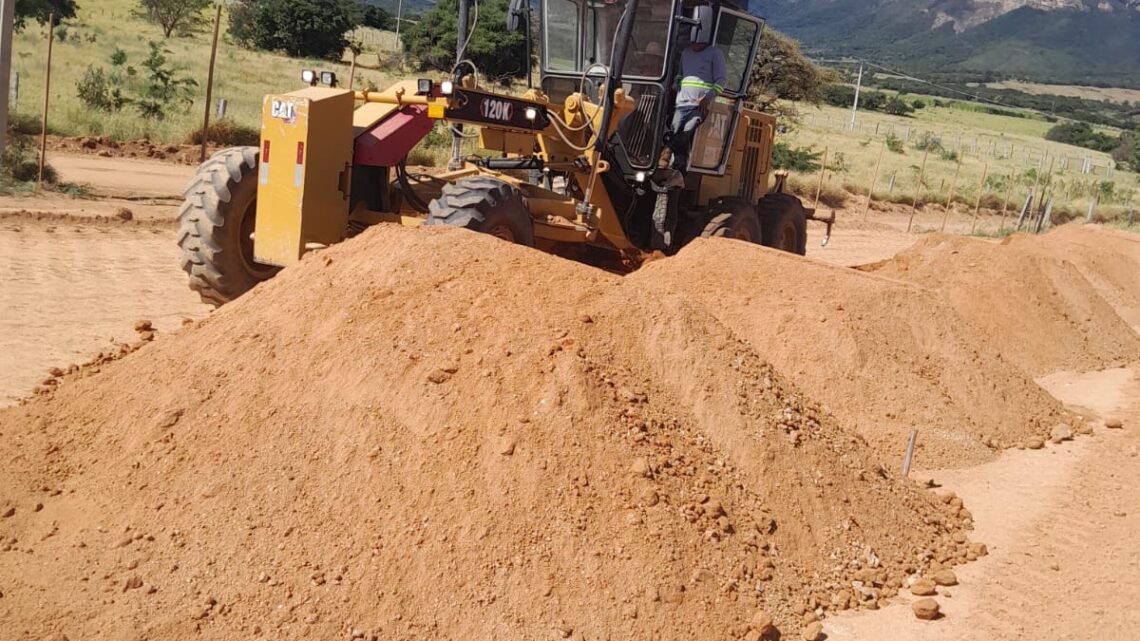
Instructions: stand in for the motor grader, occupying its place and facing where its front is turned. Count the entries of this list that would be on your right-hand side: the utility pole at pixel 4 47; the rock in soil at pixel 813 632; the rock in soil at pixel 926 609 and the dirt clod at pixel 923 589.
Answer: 1

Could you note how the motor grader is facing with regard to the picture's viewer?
facing the viewer and to the left of the viewer

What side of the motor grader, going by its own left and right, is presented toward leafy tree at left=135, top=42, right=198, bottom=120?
right

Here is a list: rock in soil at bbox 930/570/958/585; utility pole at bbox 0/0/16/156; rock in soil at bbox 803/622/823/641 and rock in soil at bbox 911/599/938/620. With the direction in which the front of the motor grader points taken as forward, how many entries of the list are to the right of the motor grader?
1

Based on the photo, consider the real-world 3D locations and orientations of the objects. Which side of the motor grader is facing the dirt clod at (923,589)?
left

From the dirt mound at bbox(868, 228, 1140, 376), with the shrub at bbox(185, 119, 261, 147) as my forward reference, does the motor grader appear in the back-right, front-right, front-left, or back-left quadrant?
front-left

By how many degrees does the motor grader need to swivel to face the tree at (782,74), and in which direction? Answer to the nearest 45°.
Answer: approximately 135° to its right

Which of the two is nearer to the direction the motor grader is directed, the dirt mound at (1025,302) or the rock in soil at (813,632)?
the rock in soil

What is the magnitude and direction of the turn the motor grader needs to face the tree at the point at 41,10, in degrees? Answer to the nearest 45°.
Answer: approximately 90° to its right

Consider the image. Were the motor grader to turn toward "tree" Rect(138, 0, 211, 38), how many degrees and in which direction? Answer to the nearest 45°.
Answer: approximately 135° to its right

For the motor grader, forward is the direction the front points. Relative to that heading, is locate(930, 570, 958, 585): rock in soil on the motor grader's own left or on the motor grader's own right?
on the motor grader's own left

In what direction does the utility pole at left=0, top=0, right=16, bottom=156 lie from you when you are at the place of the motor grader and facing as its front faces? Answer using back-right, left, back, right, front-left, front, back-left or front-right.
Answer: right
